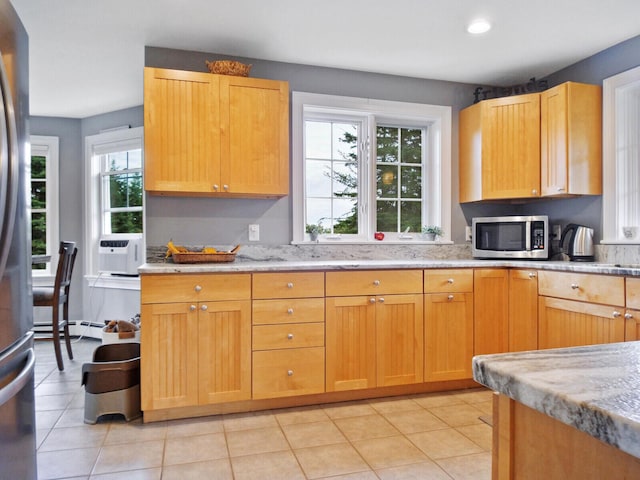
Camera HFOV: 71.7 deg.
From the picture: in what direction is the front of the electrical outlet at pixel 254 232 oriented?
toward the camera

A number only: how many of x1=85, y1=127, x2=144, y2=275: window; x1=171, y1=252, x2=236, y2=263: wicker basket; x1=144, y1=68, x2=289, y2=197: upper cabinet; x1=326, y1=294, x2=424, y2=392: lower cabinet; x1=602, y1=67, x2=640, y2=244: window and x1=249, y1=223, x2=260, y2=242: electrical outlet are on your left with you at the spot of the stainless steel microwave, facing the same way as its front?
1

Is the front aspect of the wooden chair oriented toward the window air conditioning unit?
no

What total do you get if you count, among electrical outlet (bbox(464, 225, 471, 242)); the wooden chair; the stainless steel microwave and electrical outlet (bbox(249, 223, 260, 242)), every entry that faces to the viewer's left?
1

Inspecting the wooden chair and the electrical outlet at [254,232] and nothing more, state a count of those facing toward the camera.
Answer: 1

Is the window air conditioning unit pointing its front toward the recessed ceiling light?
no

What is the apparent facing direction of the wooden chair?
to the viewer's left

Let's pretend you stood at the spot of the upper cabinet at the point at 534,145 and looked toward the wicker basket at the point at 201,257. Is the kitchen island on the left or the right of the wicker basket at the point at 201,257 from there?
left

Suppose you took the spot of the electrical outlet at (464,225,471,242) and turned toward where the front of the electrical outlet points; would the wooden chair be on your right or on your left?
on your right

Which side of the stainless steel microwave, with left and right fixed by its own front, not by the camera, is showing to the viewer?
front

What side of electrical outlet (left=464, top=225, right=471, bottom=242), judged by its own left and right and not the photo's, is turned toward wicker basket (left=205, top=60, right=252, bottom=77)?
right

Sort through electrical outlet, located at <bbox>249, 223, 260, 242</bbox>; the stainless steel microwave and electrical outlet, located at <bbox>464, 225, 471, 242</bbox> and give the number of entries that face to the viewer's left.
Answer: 0

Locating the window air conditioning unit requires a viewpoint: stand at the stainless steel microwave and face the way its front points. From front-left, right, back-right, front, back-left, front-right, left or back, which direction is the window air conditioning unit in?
right

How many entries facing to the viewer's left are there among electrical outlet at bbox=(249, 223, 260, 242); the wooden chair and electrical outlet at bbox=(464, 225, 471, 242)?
1

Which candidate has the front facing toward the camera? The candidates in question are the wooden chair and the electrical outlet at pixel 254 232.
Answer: the electrical outlet
